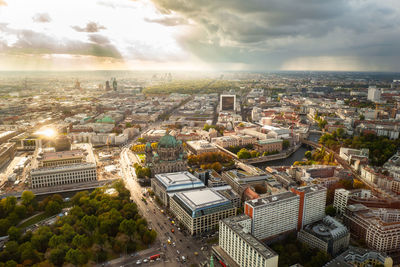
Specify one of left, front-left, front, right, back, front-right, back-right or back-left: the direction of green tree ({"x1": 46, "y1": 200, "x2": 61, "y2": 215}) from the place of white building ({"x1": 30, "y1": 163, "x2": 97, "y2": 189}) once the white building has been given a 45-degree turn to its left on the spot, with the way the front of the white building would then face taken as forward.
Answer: front-right

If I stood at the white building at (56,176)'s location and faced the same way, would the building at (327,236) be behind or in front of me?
in front

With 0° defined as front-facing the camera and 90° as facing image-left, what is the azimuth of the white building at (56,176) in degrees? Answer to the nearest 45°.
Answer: approximately 0°

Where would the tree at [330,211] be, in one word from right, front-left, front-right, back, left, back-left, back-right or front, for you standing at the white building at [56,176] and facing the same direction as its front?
front-left

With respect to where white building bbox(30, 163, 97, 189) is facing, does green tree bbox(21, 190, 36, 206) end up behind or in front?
in front

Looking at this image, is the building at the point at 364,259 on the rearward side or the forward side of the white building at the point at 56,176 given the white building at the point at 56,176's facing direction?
on the forward side

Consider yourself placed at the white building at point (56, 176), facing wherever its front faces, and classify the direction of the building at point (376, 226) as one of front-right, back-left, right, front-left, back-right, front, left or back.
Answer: front-left

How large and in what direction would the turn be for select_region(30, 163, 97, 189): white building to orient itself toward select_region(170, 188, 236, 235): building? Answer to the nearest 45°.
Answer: approximately 45° to its left

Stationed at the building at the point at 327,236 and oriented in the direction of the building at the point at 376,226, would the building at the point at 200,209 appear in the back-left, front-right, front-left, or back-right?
back-left
